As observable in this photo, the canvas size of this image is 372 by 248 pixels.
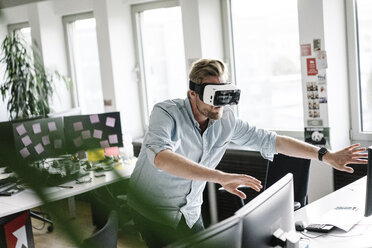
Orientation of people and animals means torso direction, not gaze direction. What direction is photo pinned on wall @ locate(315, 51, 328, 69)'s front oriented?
toward the camera

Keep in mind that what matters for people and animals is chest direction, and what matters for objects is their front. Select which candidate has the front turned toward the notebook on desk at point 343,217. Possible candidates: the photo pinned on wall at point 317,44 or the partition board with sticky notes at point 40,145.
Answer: the photo pinned on wall

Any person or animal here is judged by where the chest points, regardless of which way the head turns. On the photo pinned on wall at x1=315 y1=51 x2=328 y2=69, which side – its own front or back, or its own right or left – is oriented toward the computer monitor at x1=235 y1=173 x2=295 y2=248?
front

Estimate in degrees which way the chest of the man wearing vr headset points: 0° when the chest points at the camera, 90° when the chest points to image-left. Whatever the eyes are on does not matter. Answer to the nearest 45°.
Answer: approximately 315°

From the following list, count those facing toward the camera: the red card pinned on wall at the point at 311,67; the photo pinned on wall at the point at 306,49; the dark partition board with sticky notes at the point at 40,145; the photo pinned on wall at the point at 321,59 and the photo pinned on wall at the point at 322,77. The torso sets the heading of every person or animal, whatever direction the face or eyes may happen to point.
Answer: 5

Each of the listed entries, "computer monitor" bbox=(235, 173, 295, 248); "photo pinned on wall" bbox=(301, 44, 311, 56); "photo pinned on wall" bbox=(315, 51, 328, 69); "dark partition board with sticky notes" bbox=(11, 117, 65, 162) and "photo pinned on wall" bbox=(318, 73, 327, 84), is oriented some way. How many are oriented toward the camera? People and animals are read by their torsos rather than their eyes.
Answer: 4

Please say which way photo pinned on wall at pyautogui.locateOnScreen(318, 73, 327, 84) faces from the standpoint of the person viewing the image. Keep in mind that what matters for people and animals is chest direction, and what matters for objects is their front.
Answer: facing the viewer

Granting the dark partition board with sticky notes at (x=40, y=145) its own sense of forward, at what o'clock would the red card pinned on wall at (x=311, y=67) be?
The red card pinned on wall is roughly at 7 o'clock from the dark partition board with sticky notes.

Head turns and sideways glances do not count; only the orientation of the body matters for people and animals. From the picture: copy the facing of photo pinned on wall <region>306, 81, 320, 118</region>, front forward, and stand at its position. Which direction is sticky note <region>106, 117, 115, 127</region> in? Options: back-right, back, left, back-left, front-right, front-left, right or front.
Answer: right

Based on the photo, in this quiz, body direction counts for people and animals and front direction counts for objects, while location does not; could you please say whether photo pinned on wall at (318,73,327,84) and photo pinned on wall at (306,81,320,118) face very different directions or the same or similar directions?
same or similar directions

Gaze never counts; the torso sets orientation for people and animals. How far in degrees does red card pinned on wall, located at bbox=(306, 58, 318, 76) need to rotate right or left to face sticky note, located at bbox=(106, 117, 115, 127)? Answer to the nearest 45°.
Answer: approximately 90° to its right

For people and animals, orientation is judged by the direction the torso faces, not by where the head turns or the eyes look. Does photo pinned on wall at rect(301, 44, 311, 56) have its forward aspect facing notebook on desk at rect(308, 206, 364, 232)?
yes

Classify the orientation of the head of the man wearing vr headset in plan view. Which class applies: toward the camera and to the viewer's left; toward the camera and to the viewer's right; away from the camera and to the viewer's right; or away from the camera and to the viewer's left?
toward the camera and to the viewer's right

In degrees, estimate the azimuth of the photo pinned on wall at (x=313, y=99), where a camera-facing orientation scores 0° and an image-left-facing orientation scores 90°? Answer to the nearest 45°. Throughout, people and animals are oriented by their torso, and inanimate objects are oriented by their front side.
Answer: approximately 0°
